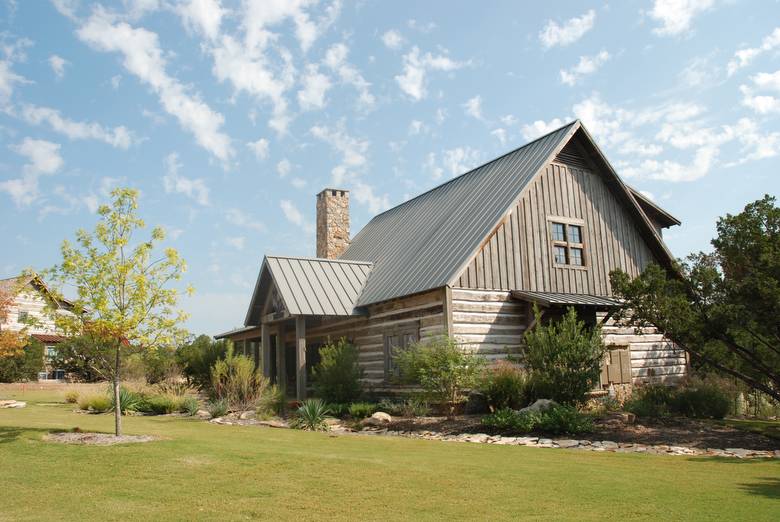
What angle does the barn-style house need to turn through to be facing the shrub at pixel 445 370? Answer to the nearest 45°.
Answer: approximately 45° to its left

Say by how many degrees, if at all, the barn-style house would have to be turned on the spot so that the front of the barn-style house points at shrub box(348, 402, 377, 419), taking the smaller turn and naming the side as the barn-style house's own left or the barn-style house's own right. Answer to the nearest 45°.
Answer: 0° — it already faces it

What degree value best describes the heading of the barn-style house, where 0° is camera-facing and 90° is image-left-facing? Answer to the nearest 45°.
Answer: approximately 45°

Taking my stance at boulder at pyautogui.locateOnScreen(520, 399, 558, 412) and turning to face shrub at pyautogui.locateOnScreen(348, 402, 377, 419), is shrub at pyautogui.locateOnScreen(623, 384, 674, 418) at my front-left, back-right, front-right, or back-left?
back-right

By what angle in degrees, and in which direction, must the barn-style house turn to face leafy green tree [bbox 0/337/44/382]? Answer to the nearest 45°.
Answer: approximately 90° to its right

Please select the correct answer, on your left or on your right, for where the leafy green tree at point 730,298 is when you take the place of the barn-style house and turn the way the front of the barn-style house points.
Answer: on your left

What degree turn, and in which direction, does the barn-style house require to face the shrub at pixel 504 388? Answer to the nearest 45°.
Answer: approximately 45° to its left

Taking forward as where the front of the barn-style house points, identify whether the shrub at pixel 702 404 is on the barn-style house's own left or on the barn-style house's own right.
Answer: on the barn-style house's own left

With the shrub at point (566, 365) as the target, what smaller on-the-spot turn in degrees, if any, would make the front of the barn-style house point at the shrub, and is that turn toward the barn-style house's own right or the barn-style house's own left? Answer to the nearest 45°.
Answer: approximately 45° to the barn-style house's own left
